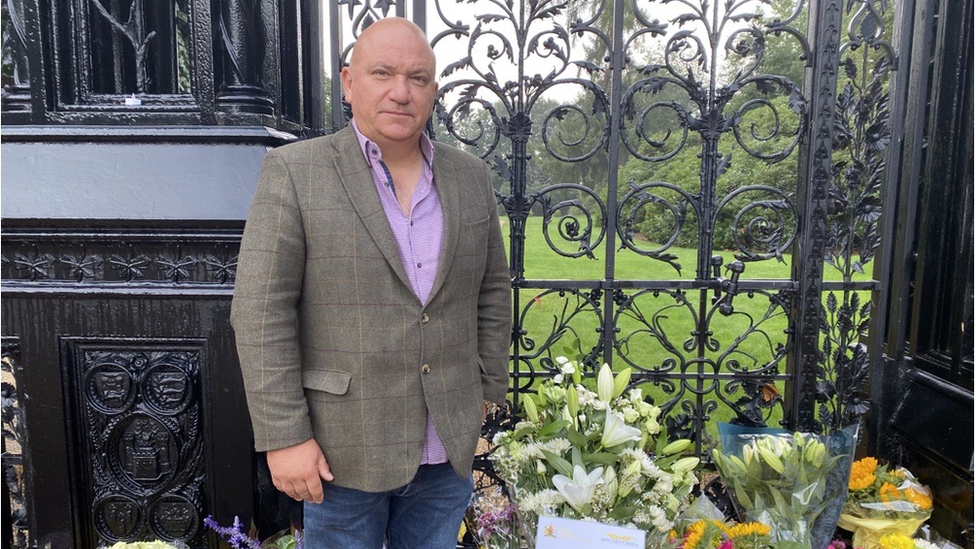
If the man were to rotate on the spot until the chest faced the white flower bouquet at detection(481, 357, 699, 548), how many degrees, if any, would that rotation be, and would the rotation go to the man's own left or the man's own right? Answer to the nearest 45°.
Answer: approximately 45° to the man's own left

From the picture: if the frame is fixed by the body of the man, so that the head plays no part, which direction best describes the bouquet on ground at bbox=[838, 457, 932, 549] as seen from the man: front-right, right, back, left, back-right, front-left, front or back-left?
front-left

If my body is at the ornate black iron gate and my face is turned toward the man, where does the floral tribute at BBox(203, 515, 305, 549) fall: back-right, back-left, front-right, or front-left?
front-right

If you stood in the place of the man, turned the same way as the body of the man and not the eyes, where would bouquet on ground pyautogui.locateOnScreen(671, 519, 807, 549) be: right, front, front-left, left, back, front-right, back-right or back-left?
front-left

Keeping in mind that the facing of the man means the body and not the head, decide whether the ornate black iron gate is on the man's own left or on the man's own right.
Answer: on the man's own left

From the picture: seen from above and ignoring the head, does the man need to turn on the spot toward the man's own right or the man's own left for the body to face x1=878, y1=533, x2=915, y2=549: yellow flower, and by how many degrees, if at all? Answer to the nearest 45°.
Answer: approximately 45° to the man's own left

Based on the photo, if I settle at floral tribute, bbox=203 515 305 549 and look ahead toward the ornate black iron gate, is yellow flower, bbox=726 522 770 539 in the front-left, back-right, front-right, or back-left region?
front-right

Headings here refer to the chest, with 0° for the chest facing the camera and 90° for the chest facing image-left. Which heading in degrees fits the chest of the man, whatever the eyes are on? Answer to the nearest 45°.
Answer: approximately 315°
